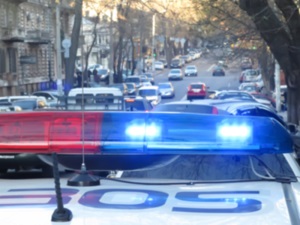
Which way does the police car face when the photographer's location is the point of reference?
facing away from the viewer

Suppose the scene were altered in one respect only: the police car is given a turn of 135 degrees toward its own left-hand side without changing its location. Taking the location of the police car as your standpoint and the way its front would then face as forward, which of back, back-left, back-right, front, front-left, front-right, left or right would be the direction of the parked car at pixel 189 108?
back-right

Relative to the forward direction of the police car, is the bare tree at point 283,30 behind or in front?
in front

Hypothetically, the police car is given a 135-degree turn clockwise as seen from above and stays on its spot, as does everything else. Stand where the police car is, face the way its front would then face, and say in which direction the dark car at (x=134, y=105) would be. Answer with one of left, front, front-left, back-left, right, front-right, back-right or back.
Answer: back-left
